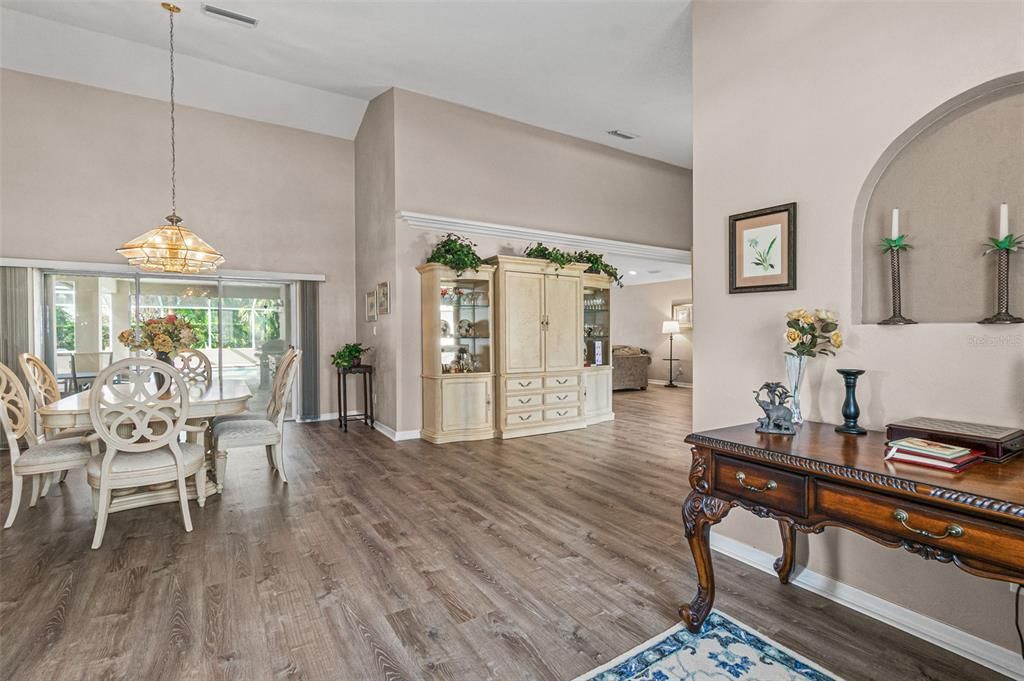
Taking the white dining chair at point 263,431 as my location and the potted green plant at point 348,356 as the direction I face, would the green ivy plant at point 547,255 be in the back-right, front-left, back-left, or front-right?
front-right

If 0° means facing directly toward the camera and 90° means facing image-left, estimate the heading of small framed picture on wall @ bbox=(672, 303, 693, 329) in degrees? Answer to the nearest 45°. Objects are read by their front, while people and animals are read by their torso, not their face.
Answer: approximately 45°

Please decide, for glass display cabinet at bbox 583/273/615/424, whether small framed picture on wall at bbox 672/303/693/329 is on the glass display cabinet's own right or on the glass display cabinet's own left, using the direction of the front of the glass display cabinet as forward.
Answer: on the glass display cabinet's own left

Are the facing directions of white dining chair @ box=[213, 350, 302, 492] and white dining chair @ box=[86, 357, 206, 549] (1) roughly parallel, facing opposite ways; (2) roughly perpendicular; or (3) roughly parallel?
roughly perpendicular

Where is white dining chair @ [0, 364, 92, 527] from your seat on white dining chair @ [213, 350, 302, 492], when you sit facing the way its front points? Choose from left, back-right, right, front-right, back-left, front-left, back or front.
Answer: front

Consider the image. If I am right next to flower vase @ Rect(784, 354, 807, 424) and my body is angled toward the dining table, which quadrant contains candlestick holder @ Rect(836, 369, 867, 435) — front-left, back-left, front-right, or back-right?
back-left

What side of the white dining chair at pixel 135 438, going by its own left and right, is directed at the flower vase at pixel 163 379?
front

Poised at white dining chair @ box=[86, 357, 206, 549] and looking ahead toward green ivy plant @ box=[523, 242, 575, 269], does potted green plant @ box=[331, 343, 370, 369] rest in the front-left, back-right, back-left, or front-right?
front-left

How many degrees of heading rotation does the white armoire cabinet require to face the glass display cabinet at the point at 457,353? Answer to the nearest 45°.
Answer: approximately 135° to its right

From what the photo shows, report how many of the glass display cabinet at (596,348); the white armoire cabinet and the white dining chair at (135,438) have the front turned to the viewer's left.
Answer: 0

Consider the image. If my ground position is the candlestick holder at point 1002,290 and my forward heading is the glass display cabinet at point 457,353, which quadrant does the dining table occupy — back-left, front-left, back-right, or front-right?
front-left

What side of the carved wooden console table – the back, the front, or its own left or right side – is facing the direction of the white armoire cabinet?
right

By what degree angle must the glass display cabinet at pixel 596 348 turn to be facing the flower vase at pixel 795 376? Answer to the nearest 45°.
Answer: approximately 45° to its right

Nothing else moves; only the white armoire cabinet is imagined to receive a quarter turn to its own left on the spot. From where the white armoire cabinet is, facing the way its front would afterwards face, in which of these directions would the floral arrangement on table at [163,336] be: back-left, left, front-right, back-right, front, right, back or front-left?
back

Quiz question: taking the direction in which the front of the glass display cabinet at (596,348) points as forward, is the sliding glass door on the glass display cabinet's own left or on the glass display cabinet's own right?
on the glass display cabinet's own right

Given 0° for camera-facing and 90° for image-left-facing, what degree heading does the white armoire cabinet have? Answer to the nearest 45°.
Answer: approximately 315°

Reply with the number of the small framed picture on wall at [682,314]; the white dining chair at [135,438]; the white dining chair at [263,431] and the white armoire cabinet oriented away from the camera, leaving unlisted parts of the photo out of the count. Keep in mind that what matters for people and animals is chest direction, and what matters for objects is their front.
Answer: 1
